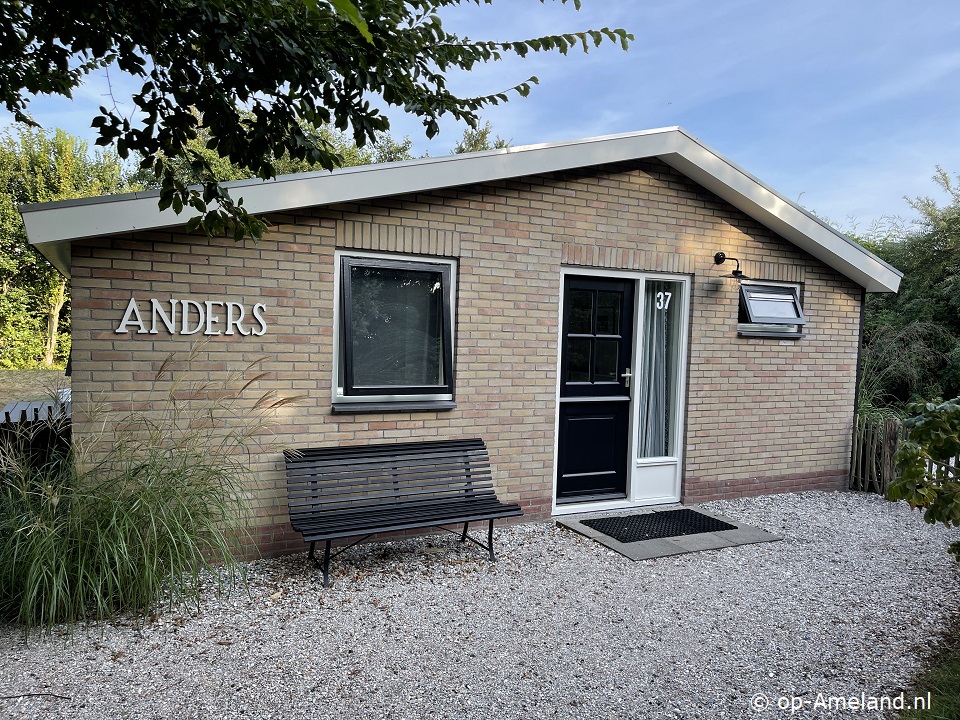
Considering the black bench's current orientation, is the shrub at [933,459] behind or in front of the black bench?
in front

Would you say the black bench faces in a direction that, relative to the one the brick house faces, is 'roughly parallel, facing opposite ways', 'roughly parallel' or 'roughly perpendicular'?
roughly parallel

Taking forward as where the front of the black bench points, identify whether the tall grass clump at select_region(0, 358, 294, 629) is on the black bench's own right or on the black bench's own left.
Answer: on the black bench's own right

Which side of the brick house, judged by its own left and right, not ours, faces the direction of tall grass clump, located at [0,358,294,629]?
right

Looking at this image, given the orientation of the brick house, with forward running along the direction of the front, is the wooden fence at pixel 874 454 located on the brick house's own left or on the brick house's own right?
on the brick house's own left

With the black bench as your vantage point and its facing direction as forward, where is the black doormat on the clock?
The black doormat is roughly at 10 o'clock from the black bench.

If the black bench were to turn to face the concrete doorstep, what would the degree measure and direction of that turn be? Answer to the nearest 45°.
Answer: approximately 45° to its left

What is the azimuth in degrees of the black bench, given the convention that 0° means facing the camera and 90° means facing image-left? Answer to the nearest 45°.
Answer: approximately 315°

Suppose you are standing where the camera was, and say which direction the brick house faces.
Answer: facing the viewer and to the right of the viewer

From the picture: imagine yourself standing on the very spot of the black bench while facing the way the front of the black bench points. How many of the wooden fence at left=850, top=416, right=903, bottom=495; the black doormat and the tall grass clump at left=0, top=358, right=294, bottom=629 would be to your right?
1

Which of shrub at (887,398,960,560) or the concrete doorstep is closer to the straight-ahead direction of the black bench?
the shrub
